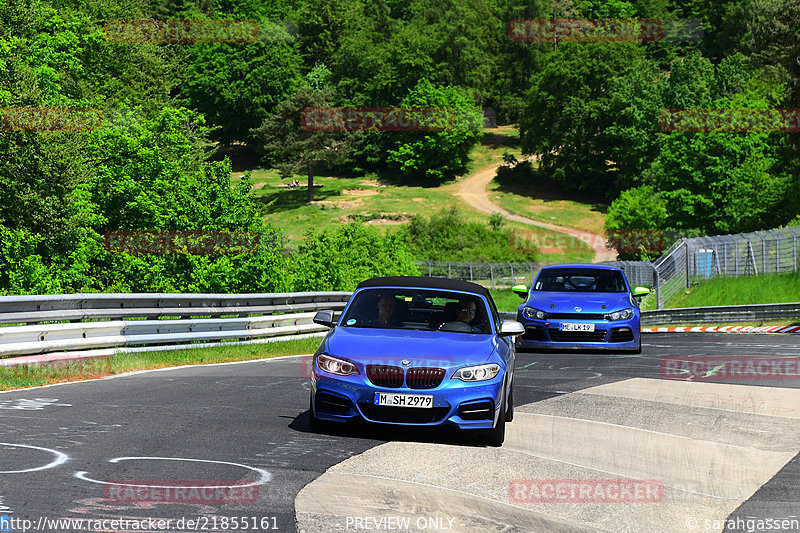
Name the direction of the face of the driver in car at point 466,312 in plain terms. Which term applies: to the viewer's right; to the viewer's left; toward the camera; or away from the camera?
toward the camera

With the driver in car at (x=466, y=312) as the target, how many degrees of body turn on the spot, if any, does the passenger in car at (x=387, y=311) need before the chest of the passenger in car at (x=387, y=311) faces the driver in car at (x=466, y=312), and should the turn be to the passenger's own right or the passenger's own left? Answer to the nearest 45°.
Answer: approximately 90° to the passenger's own left

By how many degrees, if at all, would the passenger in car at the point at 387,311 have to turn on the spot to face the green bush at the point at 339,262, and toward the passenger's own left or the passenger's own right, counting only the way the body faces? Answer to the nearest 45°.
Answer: approximately 180°

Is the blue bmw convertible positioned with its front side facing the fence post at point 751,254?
no

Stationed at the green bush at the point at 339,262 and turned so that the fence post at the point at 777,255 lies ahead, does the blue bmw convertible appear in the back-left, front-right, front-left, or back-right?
front-right

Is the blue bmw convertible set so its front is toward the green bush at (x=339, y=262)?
no

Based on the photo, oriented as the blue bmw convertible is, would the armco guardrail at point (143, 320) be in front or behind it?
behind

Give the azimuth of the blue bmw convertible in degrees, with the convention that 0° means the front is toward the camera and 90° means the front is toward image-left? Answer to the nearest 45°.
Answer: approximately 0°

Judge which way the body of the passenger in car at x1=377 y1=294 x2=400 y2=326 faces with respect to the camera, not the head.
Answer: toward the camera

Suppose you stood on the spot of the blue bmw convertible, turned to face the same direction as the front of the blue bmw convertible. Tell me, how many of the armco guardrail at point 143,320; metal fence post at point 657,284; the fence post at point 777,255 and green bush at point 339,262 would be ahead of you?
0

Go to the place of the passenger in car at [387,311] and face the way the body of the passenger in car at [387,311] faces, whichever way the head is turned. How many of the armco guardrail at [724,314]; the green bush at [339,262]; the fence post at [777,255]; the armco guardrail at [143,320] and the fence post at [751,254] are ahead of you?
0

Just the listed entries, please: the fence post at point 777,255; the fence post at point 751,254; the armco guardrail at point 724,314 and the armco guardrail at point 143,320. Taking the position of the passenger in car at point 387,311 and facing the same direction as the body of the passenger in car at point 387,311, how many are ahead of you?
0

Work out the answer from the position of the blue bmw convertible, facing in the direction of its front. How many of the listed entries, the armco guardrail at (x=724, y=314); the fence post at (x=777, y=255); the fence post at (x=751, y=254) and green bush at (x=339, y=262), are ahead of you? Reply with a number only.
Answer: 0

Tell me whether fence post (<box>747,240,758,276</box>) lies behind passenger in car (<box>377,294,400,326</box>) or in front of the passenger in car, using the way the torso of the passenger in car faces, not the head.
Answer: behind

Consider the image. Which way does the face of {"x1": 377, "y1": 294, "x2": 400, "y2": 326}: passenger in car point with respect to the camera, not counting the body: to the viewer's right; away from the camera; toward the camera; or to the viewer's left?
toward the camera

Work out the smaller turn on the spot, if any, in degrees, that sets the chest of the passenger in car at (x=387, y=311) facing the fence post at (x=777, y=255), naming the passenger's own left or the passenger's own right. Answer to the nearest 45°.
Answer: approximately 135° to the passenger's own left
